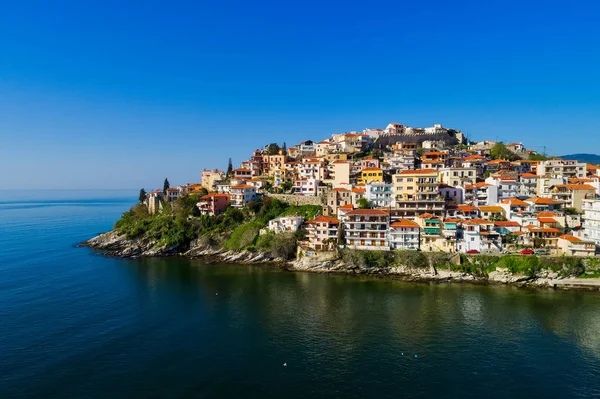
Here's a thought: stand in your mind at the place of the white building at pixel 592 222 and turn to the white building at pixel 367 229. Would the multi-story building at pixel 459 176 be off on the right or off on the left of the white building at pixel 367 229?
right

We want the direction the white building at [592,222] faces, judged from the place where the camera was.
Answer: facing the viewer

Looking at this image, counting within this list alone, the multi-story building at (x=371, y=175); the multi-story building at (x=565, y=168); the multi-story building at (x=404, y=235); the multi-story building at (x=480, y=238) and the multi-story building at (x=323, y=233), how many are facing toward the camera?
5

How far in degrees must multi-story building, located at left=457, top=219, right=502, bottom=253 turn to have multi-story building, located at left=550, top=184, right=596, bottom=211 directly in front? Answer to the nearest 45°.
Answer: approximately 135° to its left

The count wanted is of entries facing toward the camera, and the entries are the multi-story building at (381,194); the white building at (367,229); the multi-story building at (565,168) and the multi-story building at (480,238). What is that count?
4

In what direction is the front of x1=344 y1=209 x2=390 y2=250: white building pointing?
toward the camera

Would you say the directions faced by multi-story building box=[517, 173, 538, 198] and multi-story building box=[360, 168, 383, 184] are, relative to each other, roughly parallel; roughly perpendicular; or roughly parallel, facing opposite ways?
roughly parallel

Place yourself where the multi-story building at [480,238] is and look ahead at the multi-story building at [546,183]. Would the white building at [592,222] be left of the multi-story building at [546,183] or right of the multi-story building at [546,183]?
right

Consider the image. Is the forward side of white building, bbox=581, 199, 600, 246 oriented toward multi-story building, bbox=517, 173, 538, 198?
no

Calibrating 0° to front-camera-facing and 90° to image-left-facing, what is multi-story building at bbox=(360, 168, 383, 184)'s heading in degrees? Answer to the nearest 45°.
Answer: approximately 0°

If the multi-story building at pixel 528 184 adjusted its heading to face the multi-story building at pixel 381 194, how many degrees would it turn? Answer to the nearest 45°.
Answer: approximately 45° to its right

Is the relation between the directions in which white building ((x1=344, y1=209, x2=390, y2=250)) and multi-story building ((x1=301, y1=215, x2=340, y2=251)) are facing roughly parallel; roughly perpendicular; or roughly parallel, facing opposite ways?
roughly parallel

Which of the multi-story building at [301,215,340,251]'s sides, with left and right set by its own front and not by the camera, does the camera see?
front

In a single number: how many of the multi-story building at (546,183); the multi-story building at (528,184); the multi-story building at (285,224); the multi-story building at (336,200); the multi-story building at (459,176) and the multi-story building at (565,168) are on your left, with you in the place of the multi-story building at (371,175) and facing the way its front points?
4
